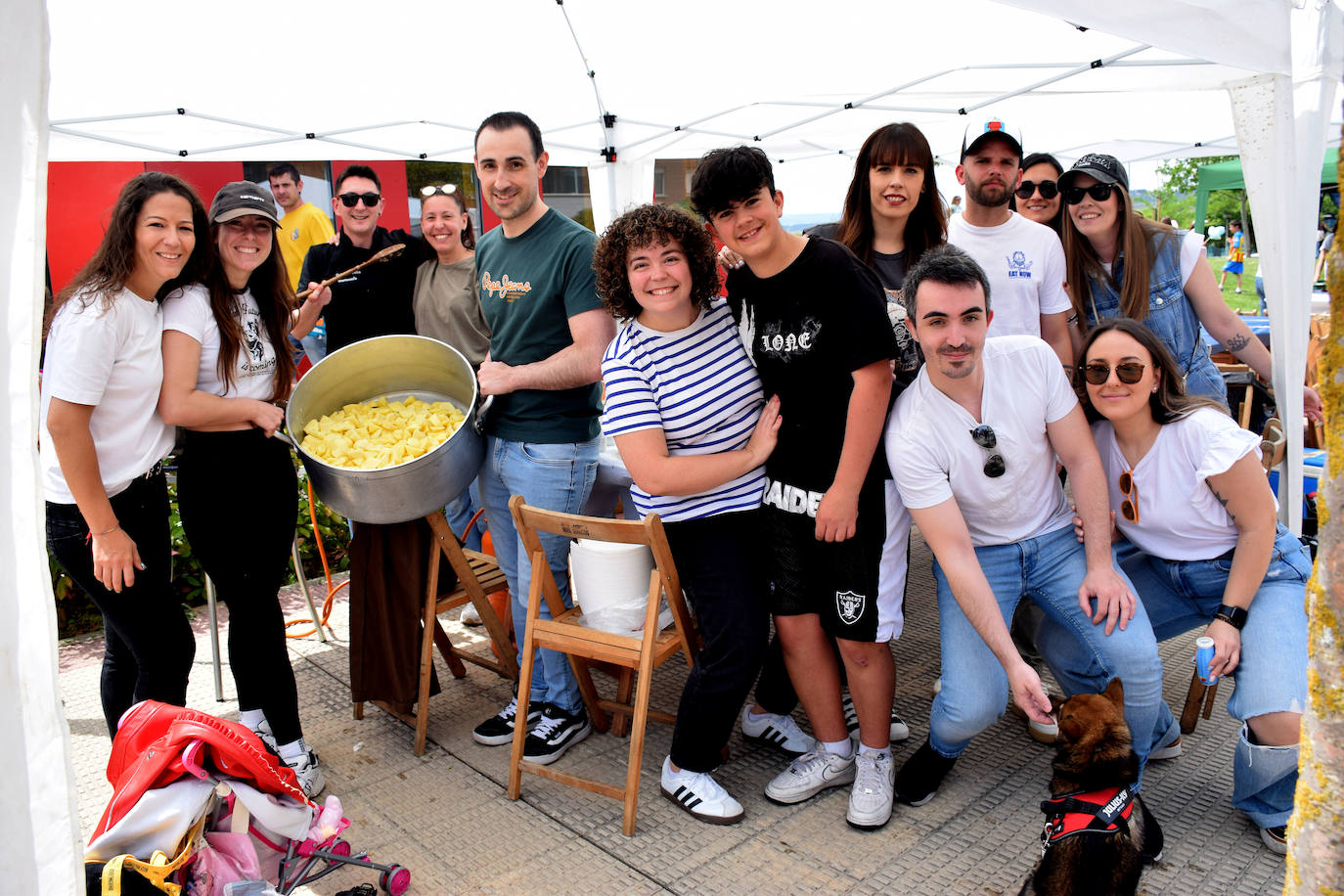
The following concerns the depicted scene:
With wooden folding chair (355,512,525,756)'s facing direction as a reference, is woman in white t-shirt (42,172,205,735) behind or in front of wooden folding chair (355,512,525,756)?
behind

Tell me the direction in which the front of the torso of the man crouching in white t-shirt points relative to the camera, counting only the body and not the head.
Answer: toward the camera

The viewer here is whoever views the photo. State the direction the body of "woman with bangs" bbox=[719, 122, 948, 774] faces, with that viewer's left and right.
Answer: facing the viewer

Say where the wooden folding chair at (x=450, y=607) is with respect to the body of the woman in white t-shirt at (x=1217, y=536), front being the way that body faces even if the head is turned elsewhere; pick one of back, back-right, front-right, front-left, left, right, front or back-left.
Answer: front-right

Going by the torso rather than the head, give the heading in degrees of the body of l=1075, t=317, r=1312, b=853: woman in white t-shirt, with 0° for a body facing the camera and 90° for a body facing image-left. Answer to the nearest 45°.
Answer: approximately 45°

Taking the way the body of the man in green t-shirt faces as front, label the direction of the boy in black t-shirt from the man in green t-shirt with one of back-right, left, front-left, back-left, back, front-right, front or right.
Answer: left
